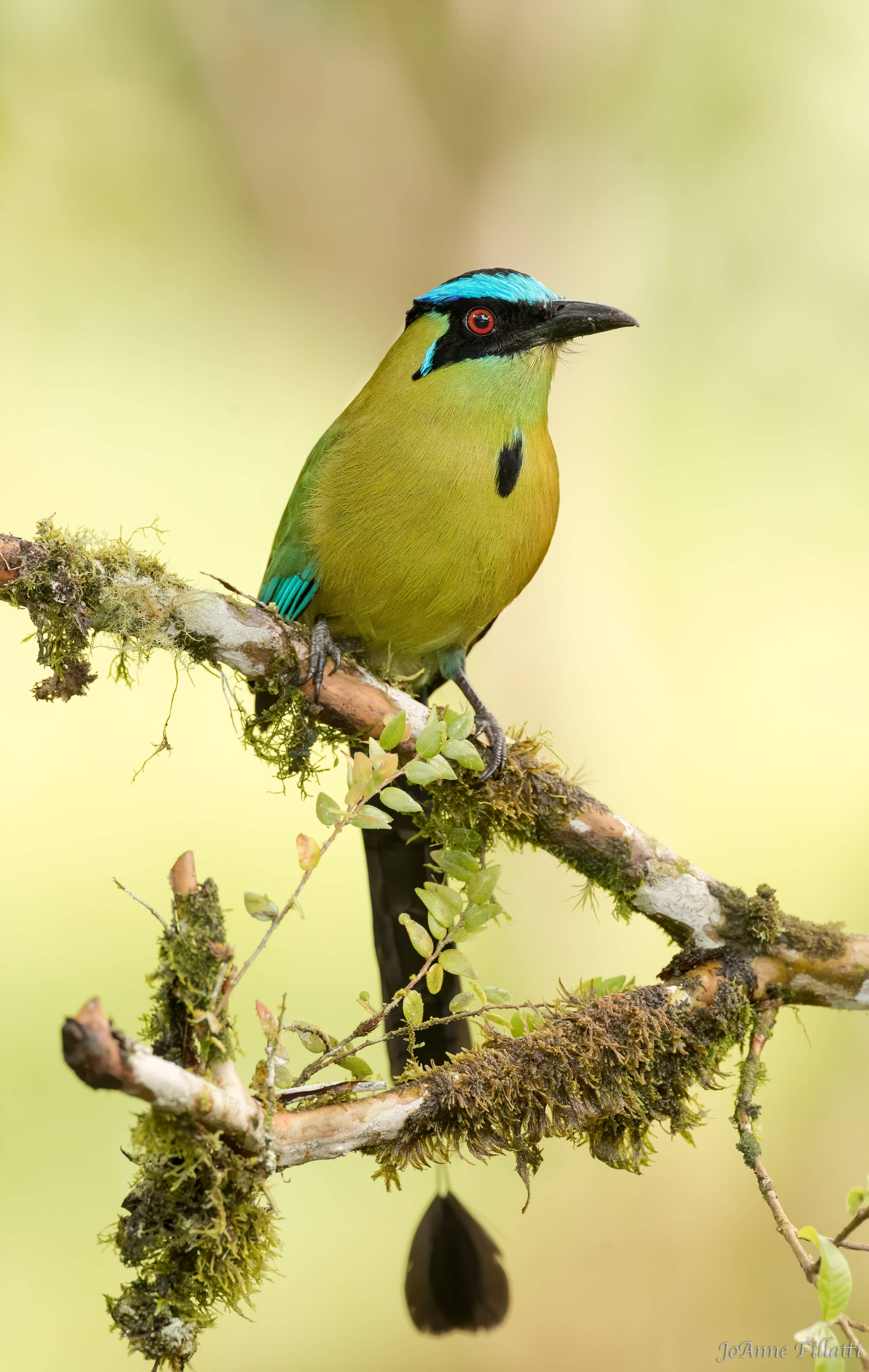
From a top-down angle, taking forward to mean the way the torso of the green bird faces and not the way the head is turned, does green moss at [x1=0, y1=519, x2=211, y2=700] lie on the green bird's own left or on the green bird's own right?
on the green bird's own right

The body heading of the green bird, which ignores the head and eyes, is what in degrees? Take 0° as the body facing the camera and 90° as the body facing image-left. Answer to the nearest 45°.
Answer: approximately 315°
